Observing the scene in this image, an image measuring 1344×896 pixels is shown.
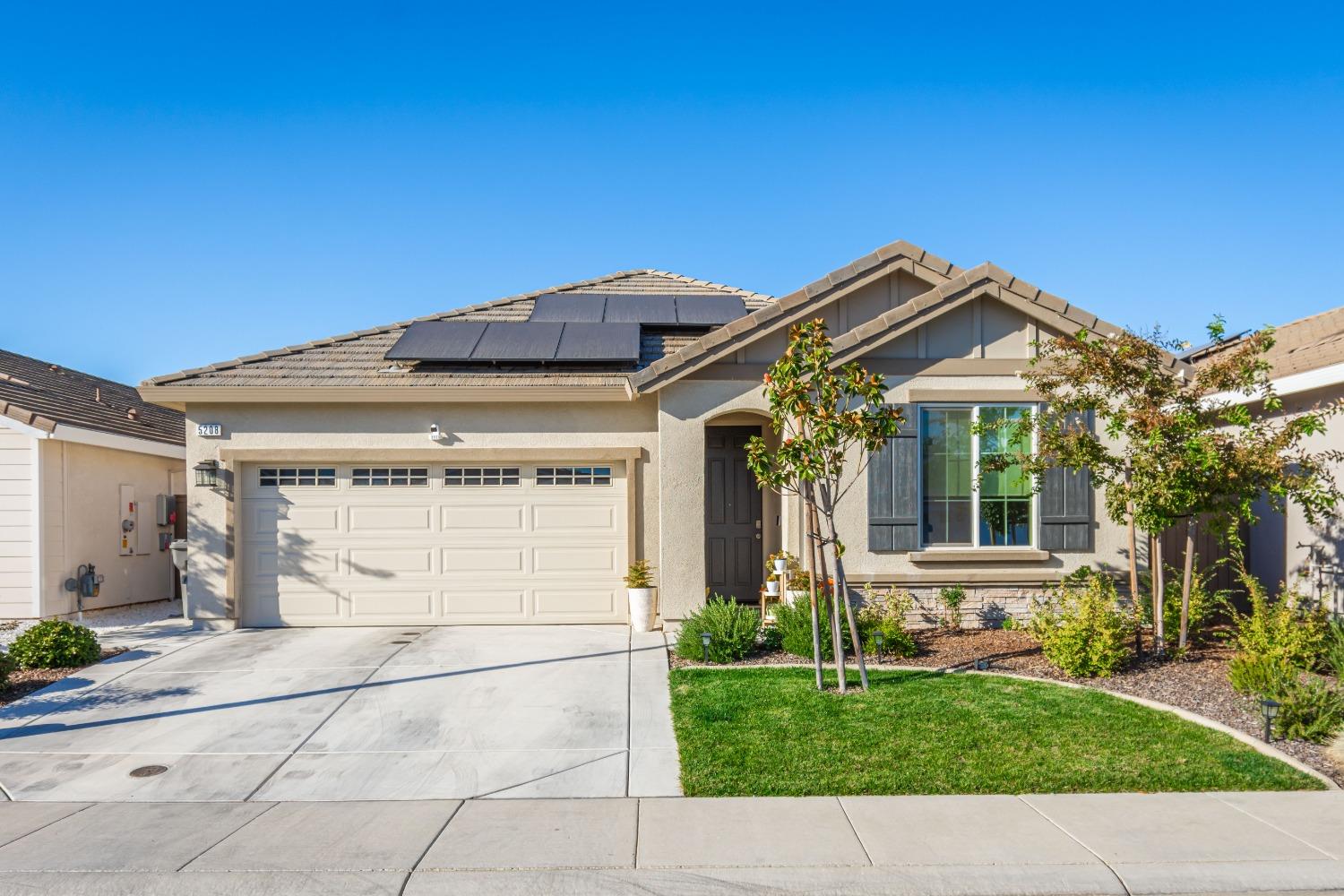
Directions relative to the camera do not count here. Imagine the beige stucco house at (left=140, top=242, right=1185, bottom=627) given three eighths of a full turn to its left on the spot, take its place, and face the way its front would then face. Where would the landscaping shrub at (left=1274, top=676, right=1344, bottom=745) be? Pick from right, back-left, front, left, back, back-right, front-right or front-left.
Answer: right

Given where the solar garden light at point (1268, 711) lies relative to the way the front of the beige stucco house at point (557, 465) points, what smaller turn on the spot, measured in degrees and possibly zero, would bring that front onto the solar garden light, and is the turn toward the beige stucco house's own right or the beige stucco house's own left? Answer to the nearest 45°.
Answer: approximately 45° to the beige stucco house's own left

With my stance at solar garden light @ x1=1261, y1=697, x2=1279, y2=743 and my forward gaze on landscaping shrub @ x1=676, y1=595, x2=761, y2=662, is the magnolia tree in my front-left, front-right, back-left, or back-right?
front-left

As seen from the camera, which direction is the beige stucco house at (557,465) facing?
toward the camera

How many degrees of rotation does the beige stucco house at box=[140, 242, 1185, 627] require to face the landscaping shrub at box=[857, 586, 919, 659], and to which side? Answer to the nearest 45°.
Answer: approximately 45° to its left

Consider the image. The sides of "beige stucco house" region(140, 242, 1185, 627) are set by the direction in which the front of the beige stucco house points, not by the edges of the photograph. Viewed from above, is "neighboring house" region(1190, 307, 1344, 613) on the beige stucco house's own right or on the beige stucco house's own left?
on the beige stucco house's own left
